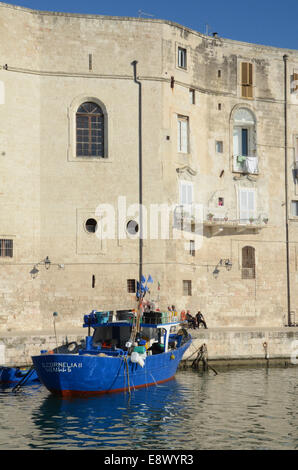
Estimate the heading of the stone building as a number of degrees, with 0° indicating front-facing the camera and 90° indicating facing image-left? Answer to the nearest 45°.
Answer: approximately 0°

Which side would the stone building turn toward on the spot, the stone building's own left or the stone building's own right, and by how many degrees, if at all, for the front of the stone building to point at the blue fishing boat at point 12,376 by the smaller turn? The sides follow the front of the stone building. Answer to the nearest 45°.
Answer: approximately 45° to the stone building's own right

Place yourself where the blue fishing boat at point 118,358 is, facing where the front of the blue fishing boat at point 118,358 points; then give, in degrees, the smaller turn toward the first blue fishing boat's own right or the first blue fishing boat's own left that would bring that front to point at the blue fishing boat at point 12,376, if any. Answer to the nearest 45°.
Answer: approximately 45° to the first blue fishing boat's own right

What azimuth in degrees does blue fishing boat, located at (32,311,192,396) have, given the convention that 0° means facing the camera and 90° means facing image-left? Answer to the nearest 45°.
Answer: approximately 45°

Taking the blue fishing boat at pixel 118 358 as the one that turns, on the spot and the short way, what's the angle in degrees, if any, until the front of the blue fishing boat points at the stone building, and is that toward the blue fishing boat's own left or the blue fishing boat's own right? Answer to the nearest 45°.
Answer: approximately 135° to the blue fishing boat's own right
